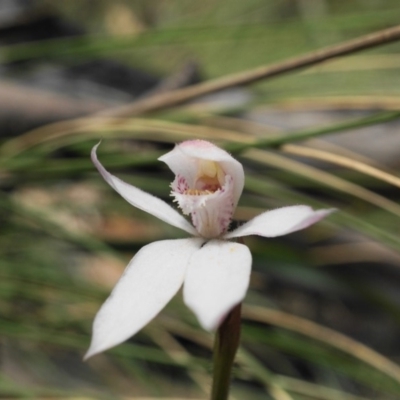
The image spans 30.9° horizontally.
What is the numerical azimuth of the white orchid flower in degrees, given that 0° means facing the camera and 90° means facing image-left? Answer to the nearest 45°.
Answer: approximately 45°
